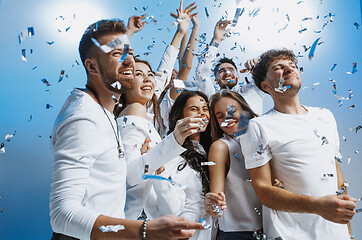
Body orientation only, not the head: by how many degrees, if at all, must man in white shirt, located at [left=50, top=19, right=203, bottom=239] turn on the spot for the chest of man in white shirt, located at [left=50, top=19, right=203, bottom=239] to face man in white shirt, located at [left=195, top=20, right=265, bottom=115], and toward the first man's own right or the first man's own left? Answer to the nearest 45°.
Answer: approximately 45° to the first man's own left

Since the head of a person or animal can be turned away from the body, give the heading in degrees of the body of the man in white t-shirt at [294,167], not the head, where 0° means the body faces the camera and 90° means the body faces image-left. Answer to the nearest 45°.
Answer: approximately 315°

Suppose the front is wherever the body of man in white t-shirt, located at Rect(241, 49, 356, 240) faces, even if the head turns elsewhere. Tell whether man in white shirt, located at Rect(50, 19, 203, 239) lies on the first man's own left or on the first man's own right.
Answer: on the first man's own right

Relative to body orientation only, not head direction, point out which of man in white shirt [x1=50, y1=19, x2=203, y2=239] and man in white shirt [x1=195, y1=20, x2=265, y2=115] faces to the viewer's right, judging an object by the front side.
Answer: man in white shirt [x1=50, y1=19, x2=203, y2=239]

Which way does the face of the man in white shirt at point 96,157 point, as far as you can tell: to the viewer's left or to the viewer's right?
to the viewer's right
